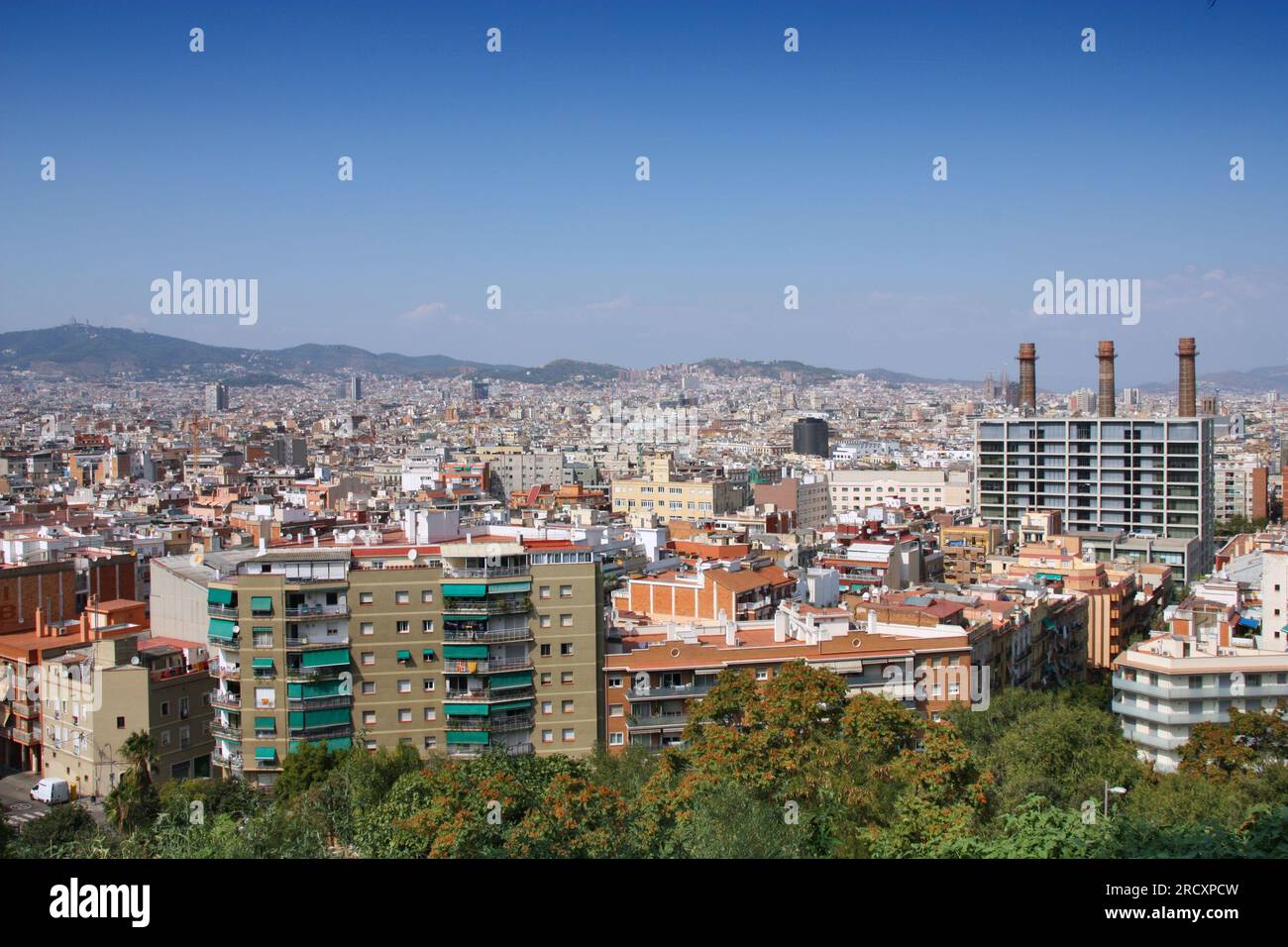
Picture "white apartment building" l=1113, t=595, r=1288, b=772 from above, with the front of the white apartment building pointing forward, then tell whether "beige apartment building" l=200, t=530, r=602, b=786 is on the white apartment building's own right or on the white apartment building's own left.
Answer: on the white apartment building's own right

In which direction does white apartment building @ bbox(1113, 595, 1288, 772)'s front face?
toward the camera

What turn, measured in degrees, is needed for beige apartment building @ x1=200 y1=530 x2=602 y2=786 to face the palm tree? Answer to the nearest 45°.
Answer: approximately 90° to its right

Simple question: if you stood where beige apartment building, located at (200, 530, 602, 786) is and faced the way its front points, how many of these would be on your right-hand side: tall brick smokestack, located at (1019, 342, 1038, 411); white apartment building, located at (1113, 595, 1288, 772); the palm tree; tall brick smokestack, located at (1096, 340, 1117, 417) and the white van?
2

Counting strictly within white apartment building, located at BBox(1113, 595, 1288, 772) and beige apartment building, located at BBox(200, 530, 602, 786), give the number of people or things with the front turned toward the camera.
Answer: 2

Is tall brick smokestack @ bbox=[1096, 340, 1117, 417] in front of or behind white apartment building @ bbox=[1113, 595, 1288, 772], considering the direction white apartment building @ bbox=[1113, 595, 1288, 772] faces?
behind

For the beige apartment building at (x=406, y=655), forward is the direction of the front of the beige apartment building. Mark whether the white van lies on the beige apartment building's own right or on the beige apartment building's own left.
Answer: on the beige apartment building's own right

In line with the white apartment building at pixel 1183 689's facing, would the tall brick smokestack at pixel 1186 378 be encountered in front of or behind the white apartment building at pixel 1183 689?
behind

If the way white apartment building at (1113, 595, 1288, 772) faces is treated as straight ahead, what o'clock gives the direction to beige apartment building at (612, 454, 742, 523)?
The beige apartment building is roughly at 5 o'clock from the white apartment building.

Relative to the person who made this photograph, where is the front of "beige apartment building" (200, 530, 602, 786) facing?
facing the viewer

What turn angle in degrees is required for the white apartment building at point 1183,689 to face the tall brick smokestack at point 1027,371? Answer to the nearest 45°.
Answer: approximately 180°

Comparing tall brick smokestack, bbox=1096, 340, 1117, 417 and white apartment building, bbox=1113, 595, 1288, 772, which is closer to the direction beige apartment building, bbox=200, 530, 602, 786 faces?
the white apartment building

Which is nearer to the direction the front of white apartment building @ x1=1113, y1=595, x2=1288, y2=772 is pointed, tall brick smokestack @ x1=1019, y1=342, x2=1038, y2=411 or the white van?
the white van
